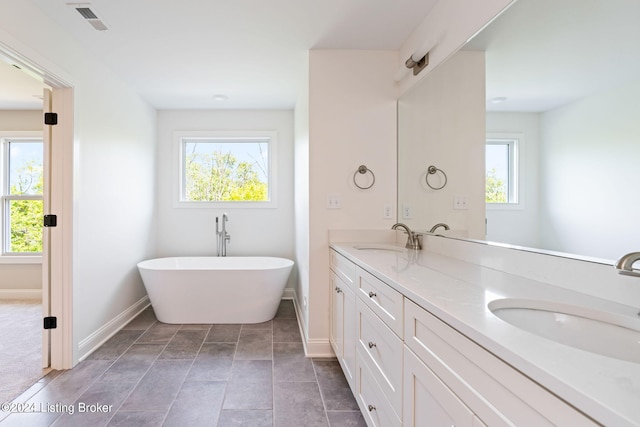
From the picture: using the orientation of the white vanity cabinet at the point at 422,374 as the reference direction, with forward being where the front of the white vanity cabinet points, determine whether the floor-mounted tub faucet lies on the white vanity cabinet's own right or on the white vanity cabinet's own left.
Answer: on the white vanity cabinet's own right

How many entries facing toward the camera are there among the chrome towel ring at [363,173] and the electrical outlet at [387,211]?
2

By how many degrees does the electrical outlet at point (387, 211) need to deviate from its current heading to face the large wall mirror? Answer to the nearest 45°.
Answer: approximately 45° to its left

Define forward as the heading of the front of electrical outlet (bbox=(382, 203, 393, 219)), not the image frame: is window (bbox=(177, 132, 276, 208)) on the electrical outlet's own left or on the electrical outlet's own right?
on the electrical outlet's own right

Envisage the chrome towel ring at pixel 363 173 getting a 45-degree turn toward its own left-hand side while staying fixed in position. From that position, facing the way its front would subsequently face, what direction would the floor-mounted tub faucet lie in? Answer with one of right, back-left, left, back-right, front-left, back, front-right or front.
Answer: back

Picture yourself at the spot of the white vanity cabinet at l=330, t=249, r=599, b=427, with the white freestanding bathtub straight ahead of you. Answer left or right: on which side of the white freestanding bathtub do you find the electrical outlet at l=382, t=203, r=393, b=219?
right

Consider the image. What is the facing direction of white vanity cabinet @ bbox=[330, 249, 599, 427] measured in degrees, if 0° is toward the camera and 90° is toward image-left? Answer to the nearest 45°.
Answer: approximately 45°

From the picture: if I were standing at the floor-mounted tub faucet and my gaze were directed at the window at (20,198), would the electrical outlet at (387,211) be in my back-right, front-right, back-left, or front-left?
back-left
